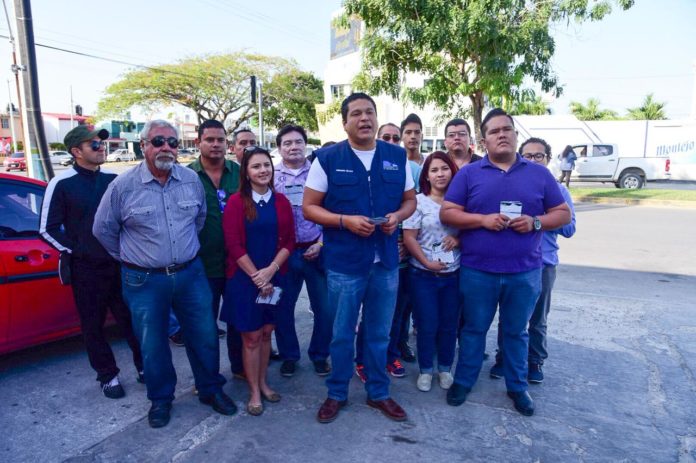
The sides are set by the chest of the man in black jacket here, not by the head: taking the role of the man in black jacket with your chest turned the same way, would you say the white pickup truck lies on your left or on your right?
on your left

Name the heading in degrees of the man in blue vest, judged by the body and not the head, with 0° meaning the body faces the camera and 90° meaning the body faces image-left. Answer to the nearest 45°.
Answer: approximately 0°

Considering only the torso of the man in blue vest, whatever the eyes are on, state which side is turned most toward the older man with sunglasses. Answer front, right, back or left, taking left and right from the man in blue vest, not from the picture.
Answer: right

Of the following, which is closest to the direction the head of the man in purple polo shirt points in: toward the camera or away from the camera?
toward the camera

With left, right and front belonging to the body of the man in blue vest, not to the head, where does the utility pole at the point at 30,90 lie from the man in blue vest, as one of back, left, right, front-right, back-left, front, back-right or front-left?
back-right

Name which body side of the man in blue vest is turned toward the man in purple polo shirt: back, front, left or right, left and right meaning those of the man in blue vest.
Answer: left

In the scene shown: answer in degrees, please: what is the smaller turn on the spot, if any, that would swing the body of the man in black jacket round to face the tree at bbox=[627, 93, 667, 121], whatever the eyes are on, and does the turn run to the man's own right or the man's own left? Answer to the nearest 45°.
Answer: approximately 90° to the man's own left

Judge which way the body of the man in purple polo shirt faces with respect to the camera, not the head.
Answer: toward the camera

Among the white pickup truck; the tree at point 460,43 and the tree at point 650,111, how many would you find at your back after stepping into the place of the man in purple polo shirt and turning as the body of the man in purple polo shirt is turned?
3

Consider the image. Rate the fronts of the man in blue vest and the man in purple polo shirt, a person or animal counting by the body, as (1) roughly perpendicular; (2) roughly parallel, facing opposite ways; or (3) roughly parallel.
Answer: roughly parallel

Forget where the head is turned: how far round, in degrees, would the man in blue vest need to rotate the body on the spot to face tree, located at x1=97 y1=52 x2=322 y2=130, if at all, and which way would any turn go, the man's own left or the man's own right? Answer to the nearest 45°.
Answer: approximately 180°
